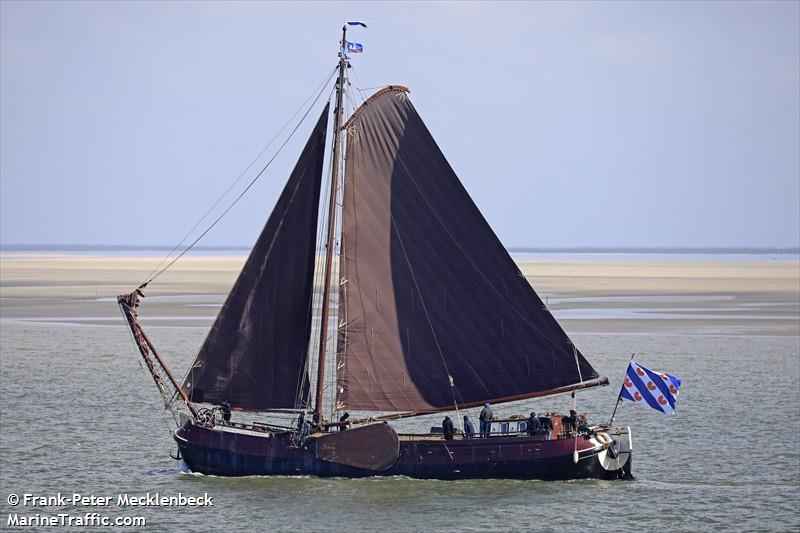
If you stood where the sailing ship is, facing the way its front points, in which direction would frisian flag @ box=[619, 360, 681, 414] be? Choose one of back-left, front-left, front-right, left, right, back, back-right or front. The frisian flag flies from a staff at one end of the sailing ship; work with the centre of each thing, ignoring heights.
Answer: back

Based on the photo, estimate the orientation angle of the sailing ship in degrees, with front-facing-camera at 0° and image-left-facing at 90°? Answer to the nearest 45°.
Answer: approximately 90°
